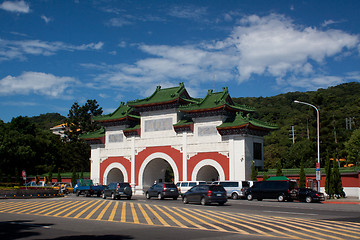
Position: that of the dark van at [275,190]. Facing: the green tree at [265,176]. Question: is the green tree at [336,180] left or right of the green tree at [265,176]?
right

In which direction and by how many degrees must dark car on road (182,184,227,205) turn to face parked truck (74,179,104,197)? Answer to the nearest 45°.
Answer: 0° — it already faces it

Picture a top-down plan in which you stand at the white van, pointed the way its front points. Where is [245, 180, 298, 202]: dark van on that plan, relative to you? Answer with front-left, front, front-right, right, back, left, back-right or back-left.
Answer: back-left

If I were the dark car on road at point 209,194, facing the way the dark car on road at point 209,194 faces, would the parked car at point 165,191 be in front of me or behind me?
in front

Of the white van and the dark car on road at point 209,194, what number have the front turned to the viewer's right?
0

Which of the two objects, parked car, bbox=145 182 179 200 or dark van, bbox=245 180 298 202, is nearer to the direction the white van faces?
the parked car

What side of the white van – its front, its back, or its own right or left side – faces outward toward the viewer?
left

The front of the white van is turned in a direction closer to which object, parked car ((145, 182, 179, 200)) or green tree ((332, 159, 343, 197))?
the parked car
